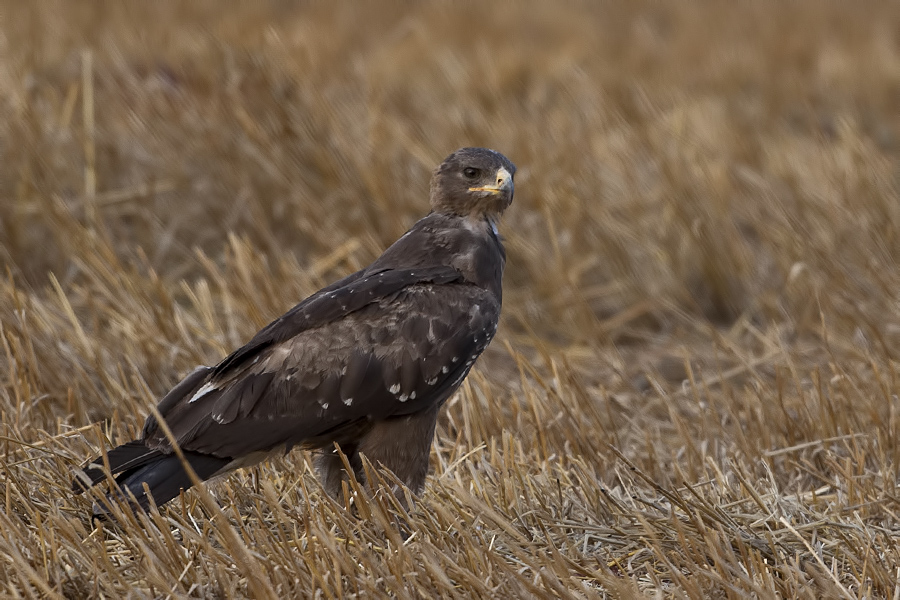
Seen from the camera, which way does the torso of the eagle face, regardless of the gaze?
to the viewer's right
